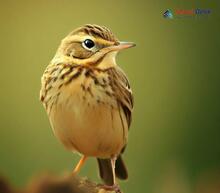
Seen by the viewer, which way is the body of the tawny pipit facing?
toward the camera
